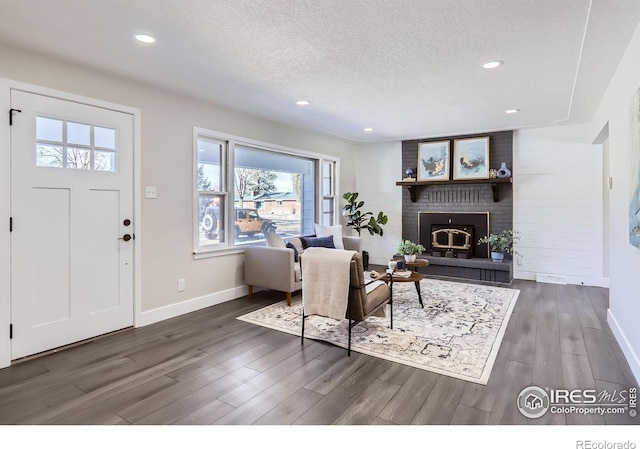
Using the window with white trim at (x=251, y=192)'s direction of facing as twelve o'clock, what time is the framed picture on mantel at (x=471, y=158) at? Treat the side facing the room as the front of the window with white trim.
The framed picture on mantel is roughly at 10 o'clock from the window with white trim.

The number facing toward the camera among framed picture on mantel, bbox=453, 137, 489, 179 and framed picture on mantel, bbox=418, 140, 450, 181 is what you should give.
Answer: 2

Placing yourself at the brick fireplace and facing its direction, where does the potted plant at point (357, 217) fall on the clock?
The potted plant is roughly at 3 o'clock from the brick fireplace.

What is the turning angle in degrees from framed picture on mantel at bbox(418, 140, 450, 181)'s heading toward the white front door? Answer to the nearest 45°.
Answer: approximately 45° to its right

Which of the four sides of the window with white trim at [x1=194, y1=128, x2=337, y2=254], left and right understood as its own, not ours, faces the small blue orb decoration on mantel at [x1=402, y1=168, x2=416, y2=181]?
left

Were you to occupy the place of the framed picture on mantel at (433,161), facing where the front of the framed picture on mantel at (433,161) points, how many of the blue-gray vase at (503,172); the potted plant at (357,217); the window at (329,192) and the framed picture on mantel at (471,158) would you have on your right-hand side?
2

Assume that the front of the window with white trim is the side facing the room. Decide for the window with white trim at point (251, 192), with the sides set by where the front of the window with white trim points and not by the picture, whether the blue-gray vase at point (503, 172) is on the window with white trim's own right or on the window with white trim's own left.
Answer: on the window with white trim's own left

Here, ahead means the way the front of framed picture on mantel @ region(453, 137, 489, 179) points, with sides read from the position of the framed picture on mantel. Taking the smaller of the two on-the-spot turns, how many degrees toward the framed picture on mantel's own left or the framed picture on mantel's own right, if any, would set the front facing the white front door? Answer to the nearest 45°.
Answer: approximately 45° to the framed picture on mantel's own right

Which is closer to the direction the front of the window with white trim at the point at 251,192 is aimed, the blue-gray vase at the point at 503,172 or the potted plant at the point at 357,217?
the blue-gray vase

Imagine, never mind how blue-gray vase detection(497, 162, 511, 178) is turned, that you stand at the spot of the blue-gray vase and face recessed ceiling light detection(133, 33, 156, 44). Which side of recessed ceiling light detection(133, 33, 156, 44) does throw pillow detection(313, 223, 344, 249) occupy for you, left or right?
right

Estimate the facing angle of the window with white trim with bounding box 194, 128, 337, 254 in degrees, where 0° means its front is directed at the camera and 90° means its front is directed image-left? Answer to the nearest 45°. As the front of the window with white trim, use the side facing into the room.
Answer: approximately 315°

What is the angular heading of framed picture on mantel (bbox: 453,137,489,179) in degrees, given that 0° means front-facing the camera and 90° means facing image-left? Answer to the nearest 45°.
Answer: approximately 0°

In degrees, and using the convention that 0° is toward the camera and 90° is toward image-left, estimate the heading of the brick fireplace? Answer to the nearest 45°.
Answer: approximately 0°

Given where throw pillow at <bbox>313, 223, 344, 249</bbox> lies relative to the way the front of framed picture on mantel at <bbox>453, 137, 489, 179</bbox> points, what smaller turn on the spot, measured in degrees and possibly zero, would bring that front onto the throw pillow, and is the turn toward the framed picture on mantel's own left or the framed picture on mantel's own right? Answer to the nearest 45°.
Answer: approximately 45° to the framed picture on mantel's own right

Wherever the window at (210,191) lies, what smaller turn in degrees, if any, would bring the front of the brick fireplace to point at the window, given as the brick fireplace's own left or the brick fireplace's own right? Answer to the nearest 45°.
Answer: approximately 45° to the brick fireplace's own right
